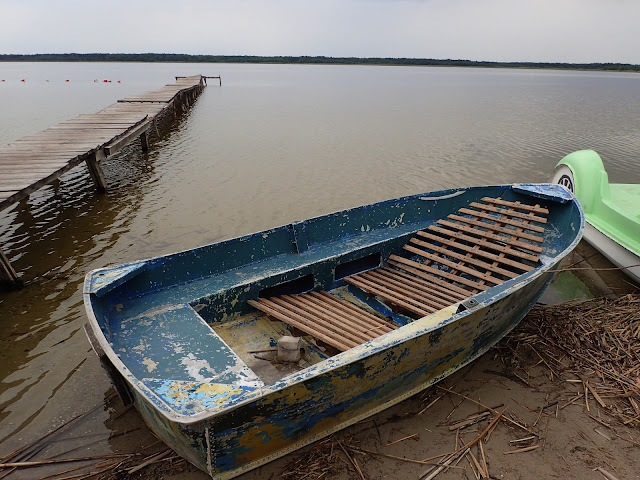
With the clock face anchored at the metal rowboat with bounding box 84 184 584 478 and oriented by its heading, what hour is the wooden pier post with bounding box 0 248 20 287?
The wooden pier post is roughly at 8 o'clock from the metal rowboat.

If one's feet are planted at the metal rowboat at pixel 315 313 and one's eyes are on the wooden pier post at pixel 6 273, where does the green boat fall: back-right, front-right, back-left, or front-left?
back-right

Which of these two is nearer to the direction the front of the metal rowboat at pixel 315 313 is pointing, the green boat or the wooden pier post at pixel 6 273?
the green boat

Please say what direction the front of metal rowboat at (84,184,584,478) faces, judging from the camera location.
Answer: facing away from the viewer and to the right of the viewer

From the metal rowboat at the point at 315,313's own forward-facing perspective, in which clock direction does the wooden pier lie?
The wooden pier is roughly at 9 o'clock from the metal rowboat.
